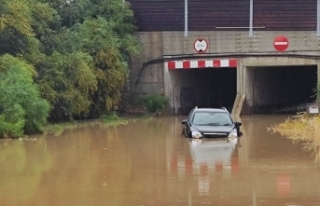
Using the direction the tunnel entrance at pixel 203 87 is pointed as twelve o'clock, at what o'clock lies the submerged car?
The submerged car is roughly at 12 o'clock from the tunnel entrance.

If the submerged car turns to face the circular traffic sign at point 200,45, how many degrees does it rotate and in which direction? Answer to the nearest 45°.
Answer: approximately 180°

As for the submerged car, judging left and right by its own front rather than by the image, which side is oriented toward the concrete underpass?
back

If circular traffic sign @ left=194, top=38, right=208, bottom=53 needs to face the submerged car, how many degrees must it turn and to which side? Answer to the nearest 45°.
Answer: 0° — it already faces it

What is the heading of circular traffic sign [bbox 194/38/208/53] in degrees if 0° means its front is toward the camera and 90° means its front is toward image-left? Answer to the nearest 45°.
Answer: approximately 0°

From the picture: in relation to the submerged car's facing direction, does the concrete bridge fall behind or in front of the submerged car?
behind

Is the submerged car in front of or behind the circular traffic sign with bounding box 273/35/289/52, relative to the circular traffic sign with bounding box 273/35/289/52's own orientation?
in front

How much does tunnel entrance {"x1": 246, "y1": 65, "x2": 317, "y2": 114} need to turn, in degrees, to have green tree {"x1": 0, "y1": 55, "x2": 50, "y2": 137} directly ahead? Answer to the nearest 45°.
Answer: approximately 45° to its right

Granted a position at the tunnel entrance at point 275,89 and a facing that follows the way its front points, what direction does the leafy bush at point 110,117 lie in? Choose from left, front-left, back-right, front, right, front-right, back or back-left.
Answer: front-right
